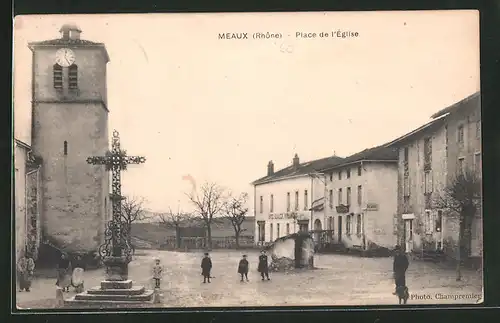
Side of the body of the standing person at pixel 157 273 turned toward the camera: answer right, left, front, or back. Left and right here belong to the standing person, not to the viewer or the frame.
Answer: front
